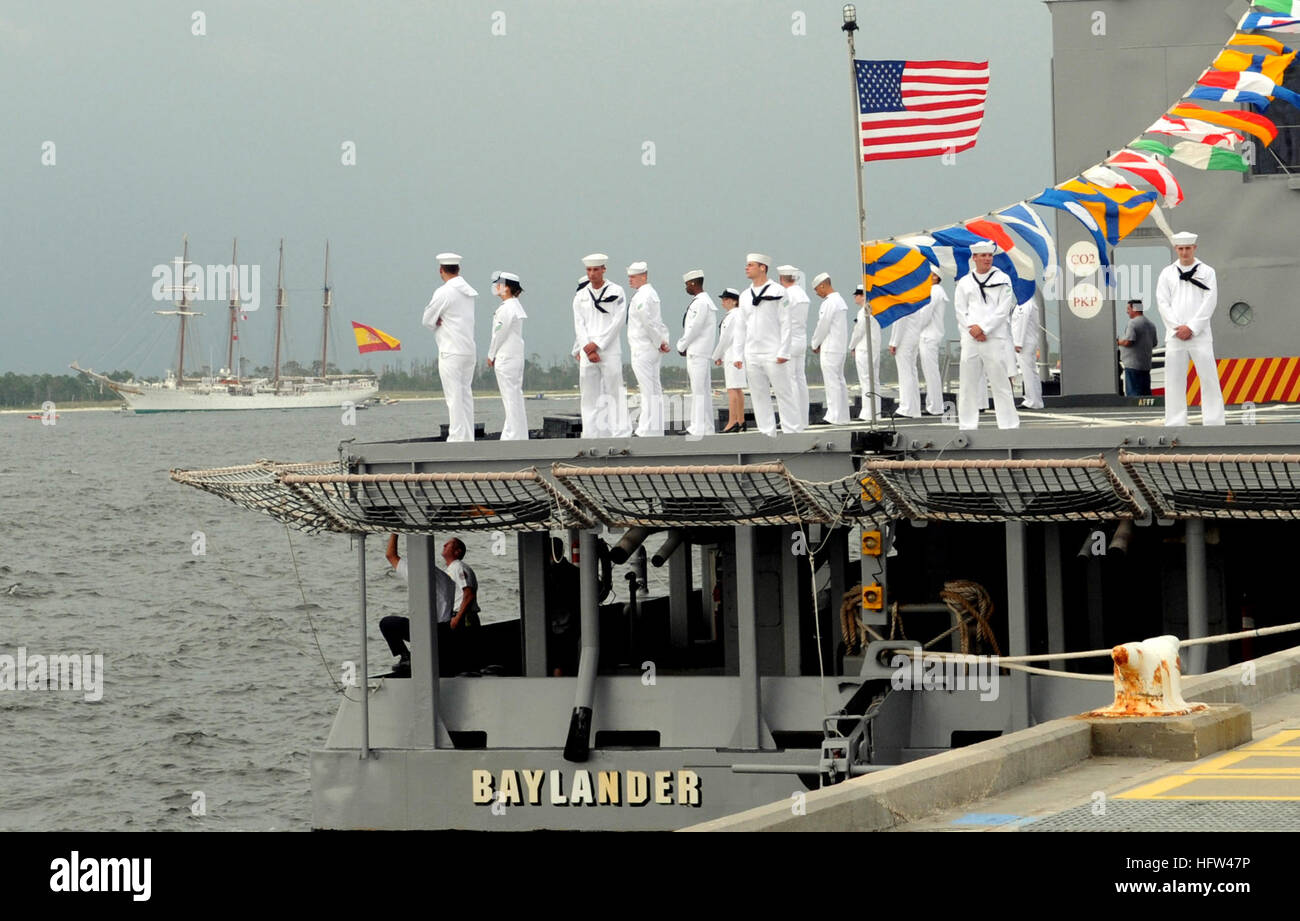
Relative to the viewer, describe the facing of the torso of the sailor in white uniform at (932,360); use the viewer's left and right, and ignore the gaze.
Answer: facing to the left of the viewer

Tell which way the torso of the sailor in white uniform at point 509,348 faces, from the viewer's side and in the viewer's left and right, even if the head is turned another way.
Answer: facing to the left of the viewer

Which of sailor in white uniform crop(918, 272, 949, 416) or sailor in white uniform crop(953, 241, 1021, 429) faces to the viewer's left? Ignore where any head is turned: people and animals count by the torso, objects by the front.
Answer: sailor in white uniform crop(918, 272, 949, 416)

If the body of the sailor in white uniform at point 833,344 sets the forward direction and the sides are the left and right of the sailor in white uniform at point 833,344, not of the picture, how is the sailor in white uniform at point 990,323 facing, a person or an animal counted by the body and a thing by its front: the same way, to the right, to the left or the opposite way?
to the left

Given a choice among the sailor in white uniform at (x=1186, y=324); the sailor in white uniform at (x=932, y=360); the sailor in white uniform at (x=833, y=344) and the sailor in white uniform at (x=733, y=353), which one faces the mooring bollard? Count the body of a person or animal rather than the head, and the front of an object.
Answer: the sailor in white uniform at (x=1186, y=324)

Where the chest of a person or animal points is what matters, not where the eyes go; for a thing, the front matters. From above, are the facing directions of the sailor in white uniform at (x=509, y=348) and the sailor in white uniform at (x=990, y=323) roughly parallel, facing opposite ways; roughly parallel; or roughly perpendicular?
roughly perpendicular

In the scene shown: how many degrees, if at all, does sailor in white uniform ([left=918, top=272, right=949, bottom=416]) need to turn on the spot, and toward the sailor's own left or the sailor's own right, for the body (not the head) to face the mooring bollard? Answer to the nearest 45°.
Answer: approximately 90° to the sailor's own left

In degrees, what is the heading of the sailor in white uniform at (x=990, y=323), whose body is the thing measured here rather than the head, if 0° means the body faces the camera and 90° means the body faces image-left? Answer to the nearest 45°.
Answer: approximately 0°

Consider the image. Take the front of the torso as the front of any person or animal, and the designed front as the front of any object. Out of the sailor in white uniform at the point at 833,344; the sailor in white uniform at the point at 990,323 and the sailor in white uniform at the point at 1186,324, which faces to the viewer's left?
the sailor in white uniform at the point at 833,344

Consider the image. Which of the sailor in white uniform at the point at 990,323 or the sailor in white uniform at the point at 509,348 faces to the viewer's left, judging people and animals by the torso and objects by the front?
the sailor in white uniform at the point at 509,348
